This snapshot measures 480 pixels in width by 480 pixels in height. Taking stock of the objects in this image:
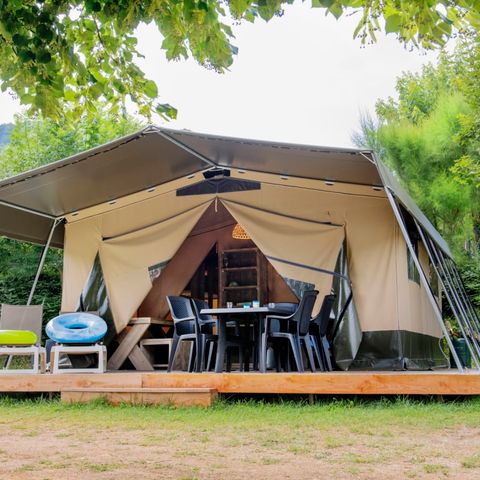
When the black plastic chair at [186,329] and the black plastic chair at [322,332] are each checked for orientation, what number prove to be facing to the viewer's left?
1

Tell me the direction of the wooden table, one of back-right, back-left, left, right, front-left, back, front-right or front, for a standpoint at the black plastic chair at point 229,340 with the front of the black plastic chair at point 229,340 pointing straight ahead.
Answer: right

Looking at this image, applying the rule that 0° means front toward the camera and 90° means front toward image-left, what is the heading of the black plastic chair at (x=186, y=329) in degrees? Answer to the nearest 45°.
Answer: approximately 225°

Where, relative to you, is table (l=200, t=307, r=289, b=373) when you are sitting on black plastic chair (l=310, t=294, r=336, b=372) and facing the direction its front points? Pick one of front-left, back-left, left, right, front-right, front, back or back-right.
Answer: front-left

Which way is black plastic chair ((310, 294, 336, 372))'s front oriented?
to the viewer's left

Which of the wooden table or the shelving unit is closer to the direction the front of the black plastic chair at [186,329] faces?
the shelving unit

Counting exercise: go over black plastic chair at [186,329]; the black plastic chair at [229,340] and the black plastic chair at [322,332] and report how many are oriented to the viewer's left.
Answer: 1

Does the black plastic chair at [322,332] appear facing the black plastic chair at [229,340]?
yes
